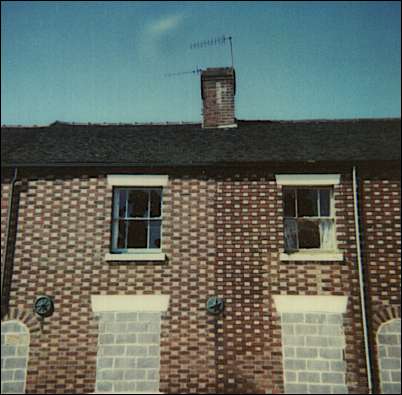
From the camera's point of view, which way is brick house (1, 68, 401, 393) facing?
toward the camera
